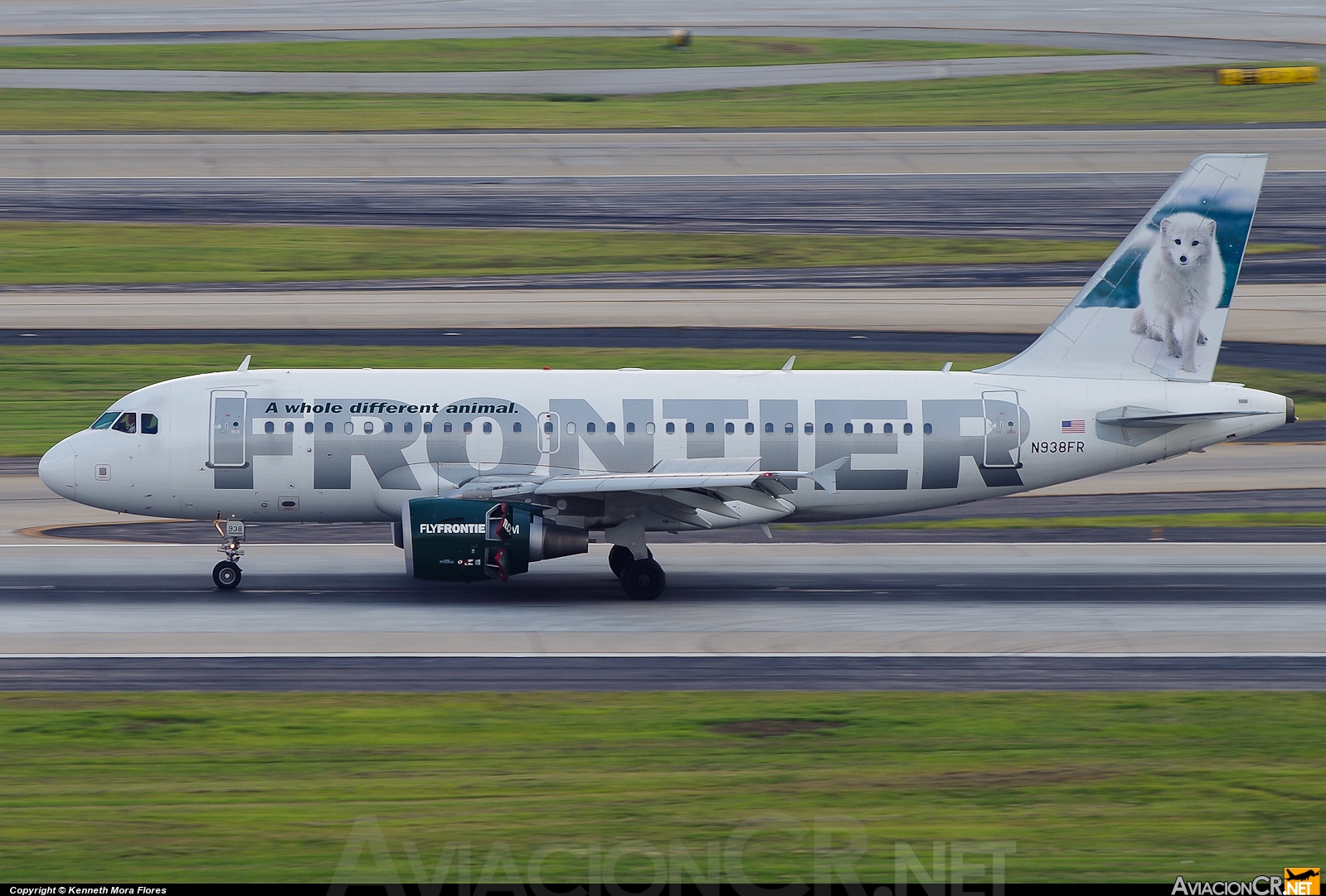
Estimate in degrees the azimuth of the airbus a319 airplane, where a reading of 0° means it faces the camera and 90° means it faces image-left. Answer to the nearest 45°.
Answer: approximately 90°
